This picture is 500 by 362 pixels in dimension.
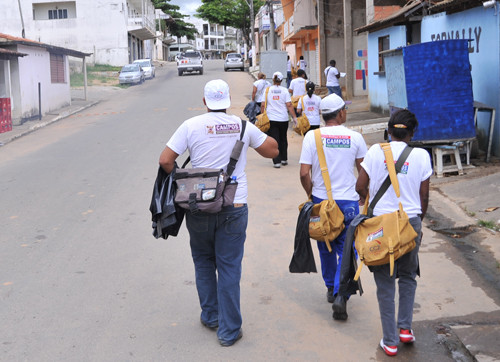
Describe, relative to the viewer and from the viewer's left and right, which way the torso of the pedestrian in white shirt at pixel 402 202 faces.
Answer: facing away from the viewer

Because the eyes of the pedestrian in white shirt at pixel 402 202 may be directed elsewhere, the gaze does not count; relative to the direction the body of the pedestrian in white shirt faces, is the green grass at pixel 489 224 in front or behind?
in front

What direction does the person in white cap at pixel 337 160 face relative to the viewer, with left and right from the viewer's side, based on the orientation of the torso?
facing away from the viewer

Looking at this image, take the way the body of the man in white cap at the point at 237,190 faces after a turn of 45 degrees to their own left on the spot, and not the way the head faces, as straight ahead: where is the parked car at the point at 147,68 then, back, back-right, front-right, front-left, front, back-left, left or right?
front-right

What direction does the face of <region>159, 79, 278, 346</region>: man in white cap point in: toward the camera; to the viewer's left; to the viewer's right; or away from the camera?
away from the camera

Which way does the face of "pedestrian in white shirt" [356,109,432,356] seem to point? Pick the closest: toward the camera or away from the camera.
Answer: away from the camera

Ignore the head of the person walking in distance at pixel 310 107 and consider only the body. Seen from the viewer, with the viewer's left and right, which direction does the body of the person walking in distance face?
facing away from the viewer

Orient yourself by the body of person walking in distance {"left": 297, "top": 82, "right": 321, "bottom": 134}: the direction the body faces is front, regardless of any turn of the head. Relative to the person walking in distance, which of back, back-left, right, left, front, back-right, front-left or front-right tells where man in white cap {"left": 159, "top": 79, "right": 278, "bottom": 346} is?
back

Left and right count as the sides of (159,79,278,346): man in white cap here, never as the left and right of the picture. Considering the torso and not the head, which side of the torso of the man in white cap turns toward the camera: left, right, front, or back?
back

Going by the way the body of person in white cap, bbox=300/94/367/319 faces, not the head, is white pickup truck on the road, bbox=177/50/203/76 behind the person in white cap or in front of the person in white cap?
in front

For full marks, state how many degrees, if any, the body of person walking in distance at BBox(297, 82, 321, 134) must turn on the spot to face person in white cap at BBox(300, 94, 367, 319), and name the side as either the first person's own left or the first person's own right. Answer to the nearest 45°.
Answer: approximately 180°
